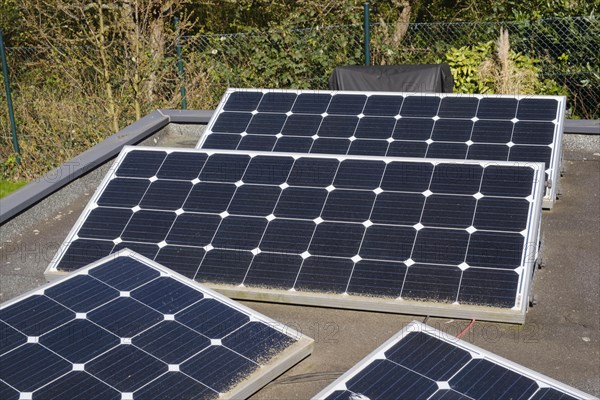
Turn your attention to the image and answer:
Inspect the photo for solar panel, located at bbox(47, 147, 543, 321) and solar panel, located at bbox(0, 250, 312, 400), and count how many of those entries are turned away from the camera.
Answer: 0

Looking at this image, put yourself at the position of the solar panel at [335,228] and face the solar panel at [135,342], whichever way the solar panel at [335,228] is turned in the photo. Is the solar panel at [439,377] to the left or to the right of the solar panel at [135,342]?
left

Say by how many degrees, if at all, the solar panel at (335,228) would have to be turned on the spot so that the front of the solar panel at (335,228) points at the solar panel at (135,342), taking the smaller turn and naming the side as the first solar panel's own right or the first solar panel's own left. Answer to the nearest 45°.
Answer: approximately 45° to the first solar panel's own right

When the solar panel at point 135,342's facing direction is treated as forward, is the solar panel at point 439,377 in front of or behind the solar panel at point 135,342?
in front

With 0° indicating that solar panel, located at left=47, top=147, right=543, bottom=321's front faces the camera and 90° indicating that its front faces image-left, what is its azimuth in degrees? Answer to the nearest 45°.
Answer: approximately 0°

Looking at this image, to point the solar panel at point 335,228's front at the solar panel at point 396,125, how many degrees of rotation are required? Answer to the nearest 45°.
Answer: approximately 180°

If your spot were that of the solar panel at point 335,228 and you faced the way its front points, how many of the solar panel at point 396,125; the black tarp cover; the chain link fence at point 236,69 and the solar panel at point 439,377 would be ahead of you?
1

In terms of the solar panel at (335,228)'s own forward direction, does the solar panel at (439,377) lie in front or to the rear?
in front

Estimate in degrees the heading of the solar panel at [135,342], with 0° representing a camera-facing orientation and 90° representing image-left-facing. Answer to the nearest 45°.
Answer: approximately 315°

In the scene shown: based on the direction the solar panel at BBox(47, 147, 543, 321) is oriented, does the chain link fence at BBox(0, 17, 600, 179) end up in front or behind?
behind

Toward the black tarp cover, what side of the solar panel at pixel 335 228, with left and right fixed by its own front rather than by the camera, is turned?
back

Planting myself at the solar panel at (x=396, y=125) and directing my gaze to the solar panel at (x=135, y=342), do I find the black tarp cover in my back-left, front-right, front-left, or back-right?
back-right

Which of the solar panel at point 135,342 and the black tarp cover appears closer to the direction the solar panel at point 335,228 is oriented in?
the solar panel
